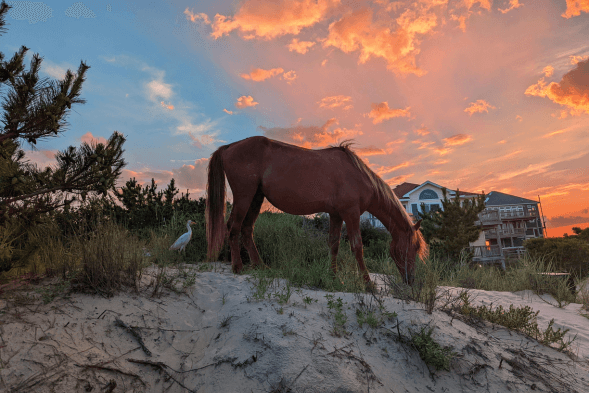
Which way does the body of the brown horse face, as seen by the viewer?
to the viewer's right

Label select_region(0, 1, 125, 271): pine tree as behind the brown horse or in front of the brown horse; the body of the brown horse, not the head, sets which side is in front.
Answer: behind
